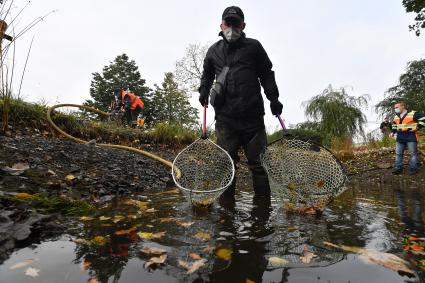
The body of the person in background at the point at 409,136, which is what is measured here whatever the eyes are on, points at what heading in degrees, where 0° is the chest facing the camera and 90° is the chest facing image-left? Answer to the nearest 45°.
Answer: approximately 45°

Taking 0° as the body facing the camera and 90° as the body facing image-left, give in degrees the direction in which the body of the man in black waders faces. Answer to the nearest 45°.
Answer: approximately 0°

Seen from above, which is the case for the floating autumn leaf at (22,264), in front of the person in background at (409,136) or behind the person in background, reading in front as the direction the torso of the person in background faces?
in front

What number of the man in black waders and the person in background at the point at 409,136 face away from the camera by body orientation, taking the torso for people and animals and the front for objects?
0

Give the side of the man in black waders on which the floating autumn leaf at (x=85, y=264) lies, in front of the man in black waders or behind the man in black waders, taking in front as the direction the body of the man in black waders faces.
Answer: in front

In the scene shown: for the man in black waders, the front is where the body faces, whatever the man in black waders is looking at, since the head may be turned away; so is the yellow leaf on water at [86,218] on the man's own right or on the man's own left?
on the man's own right

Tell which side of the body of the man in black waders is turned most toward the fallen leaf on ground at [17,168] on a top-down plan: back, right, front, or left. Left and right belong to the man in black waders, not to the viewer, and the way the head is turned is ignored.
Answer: right

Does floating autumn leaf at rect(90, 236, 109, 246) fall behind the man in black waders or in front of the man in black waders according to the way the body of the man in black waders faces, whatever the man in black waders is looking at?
in front

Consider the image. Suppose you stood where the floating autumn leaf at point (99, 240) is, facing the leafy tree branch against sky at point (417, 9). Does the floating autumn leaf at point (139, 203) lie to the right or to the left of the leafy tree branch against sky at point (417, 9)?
left
